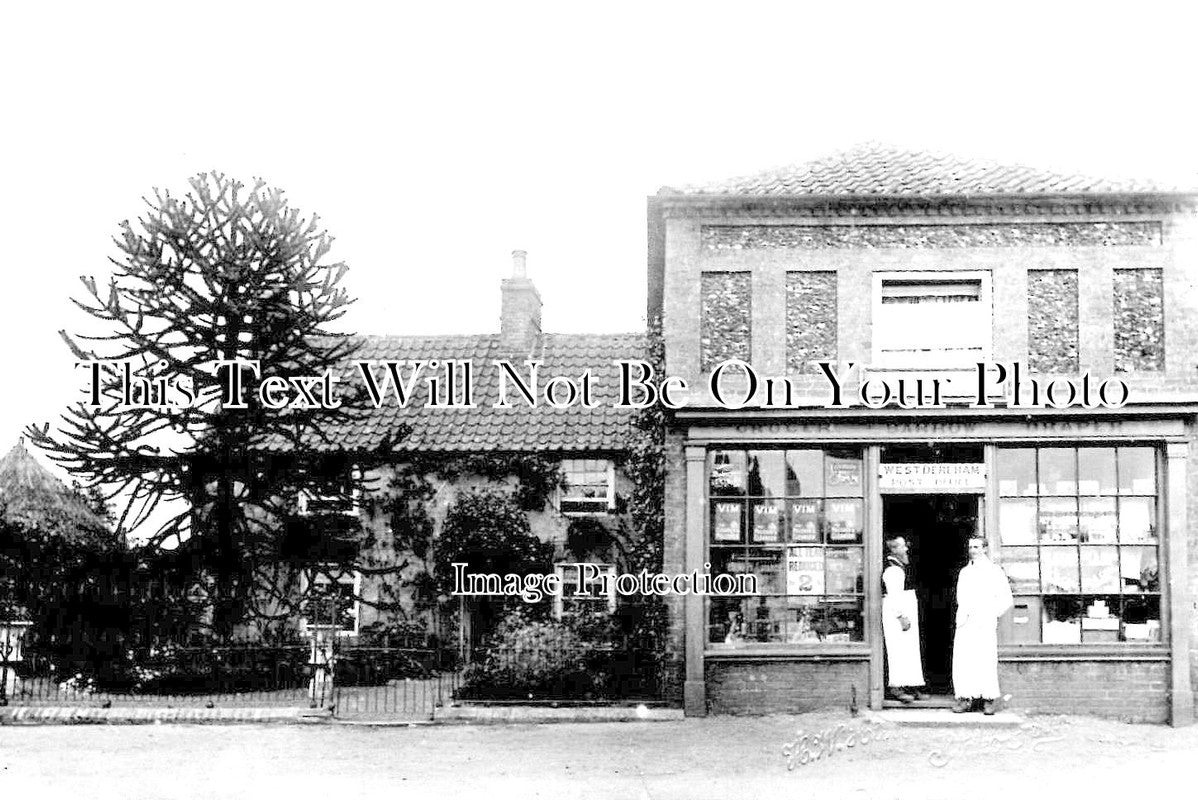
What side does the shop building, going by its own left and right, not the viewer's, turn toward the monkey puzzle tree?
right

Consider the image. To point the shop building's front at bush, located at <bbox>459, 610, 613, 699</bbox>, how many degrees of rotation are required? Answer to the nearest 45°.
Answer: approximately 90° to its right

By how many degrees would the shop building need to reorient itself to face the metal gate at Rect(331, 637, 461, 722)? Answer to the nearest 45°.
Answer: approximately 90° to its right

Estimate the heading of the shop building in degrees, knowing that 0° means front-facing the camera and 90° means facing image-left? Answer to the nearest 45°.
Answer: approximately 0°
